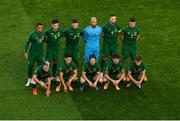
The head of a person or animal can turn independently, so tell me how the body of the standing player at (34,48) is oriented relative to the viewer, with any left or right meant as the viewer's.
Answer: facing the viewer and to the right of the viewer

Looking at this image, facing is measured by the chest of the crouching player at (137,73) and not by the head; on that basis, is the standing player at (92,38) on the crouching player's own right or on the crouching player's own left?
on the crouching player's own right

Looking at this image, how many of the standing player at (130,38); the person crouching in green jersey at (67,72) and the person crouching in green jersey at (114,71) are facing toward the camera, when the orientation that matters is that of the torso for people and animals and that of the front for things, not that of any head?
3

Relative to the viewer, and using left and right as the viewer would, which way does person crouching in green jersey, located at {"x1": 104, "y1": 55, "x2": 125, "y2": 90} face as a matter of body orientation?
facing the viewer

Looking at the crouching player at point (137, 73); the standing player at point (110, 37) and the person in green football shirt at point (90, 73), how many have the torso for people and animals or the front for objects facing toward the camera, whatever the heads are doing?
3

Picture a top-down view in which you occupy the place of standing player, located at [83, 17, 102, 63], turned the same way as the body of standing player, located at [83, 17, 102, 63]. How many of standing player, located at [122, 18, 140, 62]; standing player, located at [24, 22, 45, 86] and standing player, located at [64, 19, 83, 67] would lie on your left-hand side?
1

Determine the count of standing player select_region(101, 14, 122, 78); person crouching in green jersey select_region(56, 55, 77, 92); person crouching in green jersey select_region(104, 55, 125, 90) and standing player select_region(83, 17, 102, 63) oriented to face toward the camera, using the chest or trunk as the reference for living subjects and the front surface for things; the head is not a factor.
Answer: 4

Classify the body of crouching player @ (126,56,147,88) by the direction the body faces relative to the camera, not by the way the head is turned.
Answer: toward the camera

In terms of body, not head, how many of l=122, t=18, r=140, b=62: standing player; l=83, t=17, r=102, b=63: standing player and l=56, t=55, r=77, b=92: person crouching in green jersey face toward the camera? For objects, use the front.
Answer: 3

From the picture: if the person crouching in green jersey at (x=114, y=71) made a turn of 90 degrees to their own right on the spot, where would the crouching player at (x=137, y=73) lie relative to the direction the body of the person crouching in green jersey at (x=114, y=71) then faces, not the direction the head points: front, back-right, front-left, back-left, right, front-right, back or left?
back

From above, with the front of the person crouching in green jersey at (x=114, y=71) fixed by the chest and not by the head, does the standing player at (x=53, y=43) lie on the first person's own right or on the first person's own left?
on the first person's own right

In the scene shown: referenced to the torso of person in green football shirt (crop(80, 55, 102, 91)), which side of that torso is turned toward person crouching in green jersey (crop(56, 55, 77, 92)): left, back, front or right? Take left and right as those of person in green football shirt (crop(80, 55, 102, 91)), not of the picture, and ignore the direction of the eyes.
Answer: right

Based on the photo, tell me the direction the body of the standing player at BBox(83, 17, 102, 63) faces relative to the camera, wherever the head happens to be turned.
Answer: toward the camera

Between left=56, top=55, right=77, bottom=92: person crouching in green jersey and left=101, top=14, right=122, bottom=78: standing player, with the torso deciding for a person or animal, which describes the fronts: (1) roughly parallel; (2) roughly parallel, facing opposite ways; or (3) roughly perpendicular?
roughly parallel

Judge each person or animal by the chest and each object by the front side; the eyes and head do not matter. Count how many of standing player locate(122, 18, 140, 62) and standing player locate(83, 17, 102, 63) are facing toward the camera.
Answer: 2

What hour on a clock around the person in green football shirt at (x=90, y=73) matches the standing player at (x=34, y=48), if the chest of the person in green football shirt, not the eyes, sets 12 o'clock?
The standing player is roughly at 3 o'clock from the person in green football shirt.
